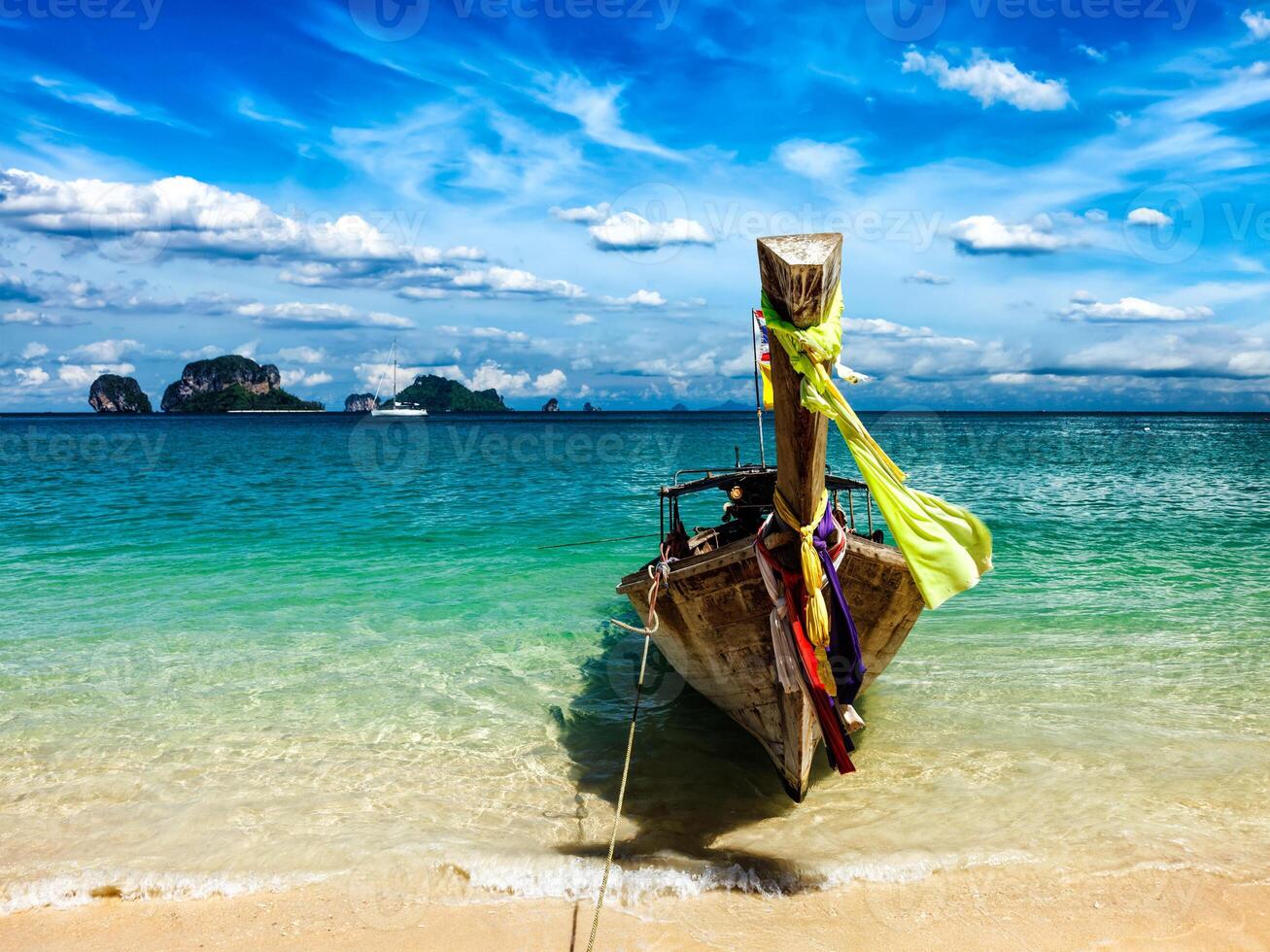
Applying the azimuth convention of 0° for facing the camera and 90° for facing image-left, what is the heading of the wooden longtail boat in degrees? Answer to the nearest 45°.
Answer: approximately 0°
